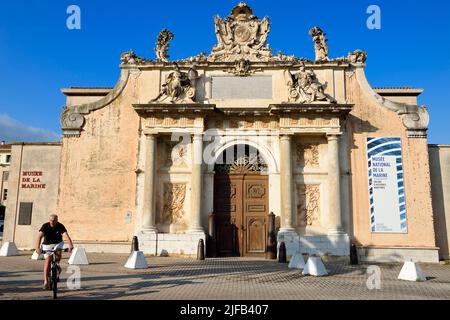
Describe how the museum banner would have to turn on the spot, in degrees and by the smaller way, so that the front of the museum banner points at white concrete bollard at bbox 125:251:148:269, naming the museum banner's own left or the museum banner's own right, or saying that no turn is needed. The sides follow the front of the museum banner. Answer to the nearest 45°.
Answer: approximately 45° to the museum banner's own right

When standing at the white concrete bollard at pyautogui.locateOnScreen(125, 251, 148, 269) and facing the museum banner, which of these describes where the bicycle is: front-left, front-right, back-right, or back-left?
back-right

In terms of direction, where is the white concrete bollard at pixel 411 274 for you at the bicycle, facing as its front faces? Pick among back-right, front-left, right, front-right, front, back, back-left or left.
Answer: left

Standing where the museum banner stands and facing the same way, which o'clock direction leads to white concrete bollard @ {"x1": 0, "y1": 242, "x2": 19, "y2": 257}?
The white concrete bollard is roughly at 2 o'clock from the museum banner.

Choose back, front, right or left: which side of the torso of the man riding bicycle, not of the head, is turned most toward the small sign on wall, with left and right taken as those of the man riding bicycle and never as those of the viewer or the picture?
back

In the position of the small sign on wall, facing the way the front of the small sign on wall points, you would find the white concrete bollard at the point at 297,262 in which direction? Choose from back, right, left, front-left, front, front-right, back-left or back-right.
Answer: front-left

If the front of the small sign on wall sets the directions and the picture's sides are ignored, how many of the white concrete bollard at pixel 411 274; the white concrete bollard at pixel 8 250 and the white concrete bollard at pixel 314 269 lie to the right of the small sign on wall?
1

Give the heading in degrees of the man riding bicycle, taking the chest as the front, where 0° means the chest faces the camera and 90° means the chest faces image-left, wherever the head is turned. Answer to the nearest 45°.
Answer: approximately 0°
